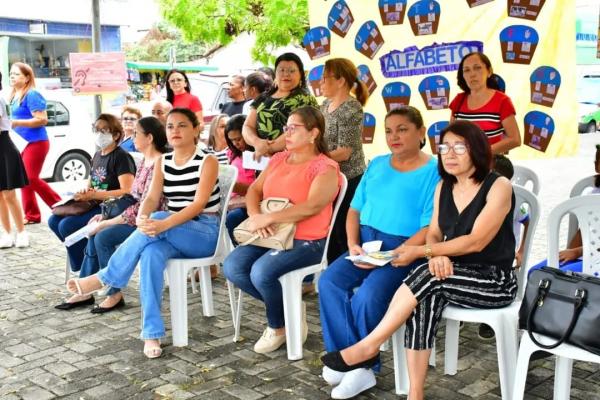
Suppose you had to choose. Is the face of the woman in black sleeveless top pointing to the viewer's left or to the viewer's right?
to the viewer's left

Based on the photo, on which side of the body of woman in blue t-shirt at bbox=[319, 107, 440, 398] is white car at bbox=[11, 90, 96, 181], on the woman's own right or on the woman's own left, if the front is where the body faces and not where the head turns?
on the woman's own right

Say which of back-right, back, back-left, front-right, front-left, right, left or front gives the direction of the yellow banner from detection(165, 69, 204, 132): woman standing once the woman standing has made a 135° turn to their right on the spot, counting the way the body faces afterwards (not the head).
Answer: back-right

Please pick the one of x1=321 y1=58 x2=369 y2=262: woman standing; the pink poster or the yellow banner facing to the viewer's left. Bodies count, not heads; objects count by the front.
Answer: the woman standing

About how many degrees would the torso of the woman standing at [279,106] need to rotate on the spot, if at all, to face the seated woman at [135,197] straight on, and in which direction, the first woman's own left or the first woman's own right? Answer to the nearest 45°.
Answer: approximately 90° to the first woman's own right

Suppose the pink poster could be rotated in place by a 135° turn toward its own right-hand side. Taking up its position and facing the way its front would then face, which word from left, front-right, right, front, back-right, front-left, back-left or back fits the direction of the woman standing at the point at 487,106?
back

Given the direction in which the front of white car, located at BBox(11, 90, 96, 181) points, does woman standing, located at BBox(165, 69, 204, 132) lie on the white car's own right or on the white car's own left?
on the white car's own left

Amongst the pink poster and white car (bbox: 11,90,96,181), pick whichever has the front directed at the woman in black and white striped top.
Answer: the pink poster

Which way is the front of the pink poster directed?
toward the camera

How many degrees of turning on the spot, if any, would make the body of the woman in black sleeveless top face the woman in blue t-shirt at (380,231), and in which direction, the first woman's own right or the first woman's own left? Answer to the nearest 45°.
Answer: approximately 90° to the first woman's own right

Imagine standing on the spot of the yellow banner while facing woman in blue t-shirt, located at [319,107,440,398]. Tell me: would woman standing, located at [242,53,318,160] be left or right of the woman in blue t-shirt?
right

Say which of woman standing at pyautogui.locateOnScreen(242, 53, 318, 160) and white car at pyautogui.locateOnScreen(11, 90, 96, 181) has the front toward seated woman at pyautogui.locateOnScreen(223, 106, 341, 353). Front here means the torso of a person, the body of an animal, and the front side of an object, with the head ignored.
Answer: the woman standing

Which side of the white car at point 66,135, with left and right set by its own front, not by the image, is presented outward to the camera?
left

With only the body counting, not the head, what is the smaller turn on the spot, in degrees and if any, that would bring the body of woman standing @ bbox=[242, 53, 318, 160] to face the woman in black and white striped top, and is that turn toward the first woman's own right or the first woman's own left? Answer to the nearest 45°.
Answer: approximately 45° to the first woman's own right
